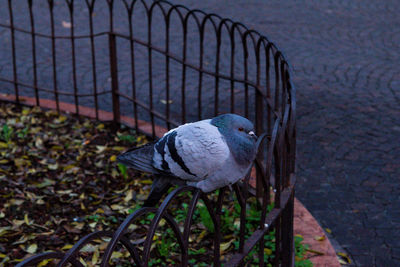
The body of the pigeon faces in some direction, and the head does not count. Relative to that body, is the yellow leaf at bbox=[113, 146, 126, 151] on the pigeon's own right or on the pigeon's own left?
on the pigeon's own left

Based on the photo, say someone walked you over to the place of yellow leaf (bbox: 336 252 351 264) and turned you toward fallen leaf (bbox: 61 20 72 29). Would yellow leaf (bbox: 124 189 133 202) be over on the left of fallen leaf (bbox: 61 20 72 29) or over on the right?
left

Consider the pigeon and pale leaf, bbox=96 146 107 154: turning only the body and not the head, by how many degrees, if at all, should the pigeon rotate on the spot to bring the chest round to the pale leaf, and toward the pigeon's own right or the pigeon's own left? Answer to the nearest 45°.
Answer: approximately 90° to the pigeon's own left

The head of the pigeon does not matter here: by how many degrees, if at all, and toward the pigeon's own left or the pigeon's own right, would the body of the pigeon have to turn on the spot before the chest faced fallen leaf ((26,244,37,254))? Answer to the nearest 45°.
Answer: approximately 135° to the pigeon's own left

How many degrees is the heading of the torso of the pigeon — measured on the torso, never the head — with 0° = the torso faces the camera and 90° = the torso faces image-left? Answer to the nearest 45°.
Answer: approximately 270°

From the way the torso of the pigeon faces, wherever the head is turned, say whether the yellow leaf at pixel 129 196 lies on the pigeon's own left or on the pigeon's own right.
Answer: on the pigeon's own left
